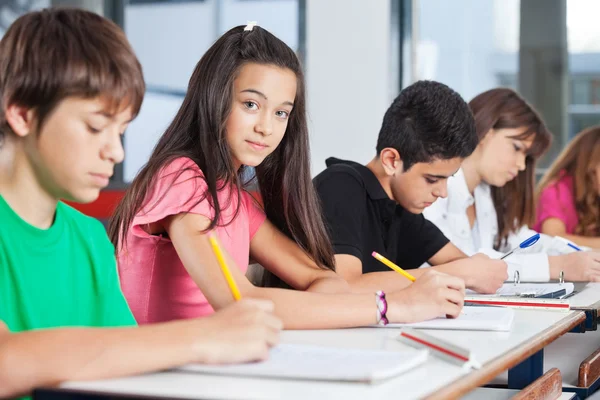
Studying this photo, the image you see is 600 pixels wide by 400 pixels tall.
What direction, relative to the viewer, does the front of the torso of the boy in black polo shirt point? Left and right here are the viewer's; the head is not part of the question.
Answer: facing the viewer and to the right of the viewer

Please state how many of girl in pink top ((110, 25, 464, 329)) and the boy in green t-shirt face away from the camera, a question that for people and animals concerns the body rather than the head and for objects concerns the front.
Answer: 0

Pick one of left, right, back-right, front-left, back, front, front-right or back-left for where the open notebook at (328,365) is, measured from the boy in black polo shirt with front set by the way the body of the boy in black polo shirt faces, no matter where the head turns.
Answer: front-right

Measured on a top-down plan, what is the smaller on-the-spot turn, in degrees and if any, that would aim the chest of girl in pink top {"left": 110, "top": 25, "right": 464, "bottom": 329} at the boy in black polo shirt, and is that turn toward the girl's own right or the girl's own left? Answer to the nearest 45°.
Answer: approximately 90° to the girl's own left

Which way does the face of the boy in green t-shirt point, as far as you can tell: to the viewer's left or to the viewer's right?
to the viewer's right

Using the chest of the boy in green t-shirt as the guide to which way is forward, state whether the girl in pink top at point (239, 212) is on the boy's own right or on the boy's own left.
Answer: on the boy's own left

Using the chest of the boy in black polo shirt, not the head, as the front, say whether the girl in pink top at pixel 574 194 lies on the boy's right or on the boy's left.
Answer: on the boy's left
